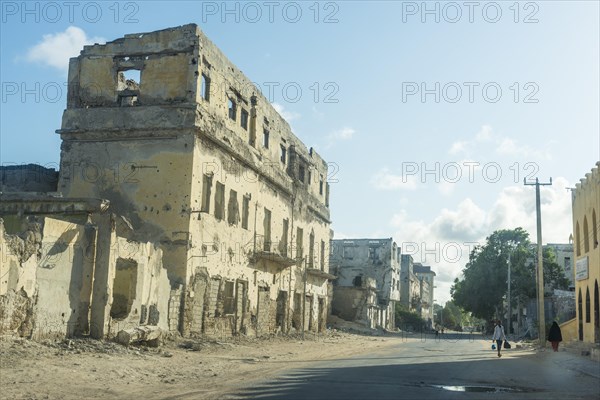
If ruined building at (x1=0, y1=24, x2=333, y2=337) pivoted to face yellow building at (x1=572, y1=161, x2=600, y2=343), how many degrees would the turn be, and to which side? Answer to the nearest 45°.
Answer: approximately 45° to its left

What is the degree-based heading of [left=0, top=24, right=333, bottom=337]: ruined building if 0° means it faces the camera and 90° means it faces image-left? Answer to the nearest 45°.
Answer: approximately 315°

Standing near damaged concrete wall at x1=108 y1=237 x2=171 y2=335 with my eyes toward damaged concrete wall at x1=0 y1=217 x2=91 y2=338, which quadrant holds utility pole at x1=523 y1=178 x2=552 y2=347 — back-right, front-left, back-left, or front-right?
back-left
